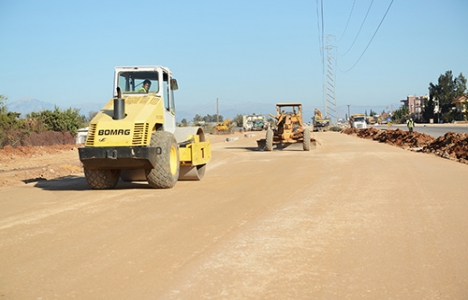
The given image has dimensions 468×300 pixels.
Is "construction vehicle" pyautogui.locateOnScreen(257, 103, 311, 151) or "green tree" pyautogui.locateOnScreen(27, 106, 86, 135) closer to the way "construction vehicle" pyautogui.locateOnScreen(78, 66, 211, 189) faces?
the construction vehicle

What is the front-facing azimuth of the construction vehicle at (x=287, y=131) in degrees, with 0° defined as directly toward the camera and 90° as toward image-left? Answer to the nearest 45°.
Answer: approximately 0°

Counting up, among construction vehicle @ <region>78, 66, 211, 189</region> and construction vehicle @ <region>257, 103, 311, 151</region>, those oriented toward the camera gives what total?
1

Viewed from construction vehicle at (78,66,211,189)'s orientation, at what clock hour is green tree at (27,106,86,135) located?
The green tree is roughly at 10 o'clock from the construction vehicle.

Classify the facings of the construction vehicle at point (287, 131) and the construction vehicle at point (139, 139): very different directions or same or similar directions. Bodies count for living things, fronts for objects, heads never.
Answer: very different directions

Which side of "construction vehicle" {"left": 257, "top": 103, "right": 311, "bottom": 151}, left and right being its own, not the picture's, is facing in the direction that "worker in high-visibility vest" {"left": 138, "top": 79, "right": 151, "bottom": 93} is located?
front

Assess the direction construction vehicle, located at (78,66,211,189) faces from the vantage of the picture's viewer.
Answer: facing away from the viewer and to the right of the viewer

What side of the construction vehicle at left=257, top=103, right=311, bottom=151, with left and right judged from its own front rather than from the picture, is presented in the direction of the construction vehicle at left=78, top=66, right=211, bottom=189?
front

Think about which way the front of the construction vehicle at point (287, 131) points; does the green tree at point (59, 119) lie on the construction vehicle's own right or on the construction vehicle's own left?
on the construction vehicle's own right

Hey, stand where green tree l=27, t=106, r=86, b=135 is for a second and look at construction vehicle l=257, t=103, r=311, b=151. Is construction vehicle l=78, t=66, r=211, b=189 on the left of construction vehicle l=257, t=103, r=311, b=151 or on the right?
right

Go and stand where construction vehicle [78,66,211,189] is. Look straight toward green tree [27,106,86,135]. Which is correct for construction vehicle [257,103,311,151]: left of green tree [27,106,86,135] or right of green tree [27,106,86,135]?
right
